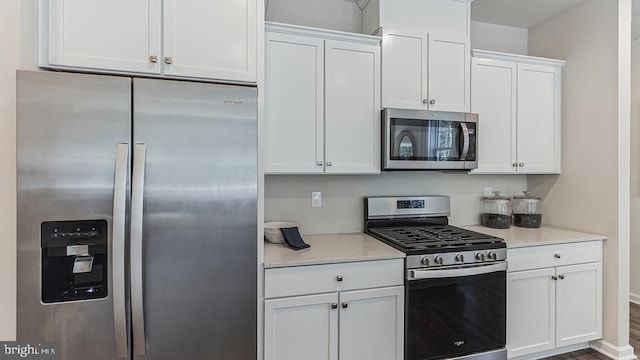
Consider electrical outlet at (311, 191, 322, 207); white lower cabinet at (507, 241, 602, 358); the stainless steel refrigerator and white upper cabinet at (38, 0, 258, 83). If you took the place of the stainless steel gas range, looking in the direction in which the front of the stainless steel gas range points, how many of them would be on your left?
1

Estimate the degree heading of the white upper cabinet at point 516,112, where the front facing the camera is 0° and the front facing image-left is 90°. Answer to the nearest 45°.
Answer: approximately 315°

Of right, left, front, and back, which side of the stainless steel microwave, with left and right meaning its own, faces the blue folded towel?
right

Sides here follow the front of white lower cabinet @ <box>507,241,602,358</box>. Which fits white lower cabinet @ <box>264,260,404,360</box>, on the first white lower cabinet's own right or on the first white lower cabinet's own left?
on the first white lower cabinet's own right

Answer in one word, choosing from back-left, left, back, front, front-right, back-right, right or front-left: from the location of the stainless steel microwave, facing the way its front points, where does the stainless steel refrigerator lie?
right

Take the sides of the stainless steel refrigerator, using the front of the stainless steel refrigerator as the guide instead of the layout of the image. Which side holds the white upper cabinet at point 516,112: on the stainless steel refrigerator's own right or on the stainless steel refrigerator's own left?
on the stainless steel refrigerator's own left

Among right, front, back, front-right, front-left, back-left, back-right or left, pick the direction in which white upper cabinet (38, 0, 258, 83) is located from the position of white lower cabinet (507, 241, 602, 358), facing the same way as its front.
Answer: right

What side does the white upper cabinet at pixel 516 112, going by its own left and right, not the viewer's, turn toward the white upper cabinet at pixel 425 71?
right

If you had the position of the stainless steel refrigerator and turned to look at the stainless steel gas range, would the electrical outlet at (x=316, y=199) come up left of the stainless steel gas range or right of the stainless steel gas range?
left

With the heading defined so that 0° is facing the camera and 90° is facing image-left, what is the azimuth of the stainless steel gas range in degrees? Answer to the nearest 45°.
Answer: approximately 315°

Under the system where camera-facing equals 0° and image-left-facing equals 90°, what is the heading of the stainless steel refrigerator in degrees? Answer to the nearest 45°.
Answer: approximately 0°

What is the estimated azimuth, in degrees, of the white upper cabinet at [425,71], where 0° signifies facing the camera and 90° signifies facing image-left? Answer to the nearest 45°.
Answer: approximately 315°

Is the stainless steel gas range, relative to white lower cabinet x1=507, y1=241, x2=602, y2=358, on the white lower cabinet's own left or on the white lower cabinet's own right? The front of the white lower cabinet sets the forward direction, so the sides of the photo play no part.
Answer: on the white lower cabinet's own right
